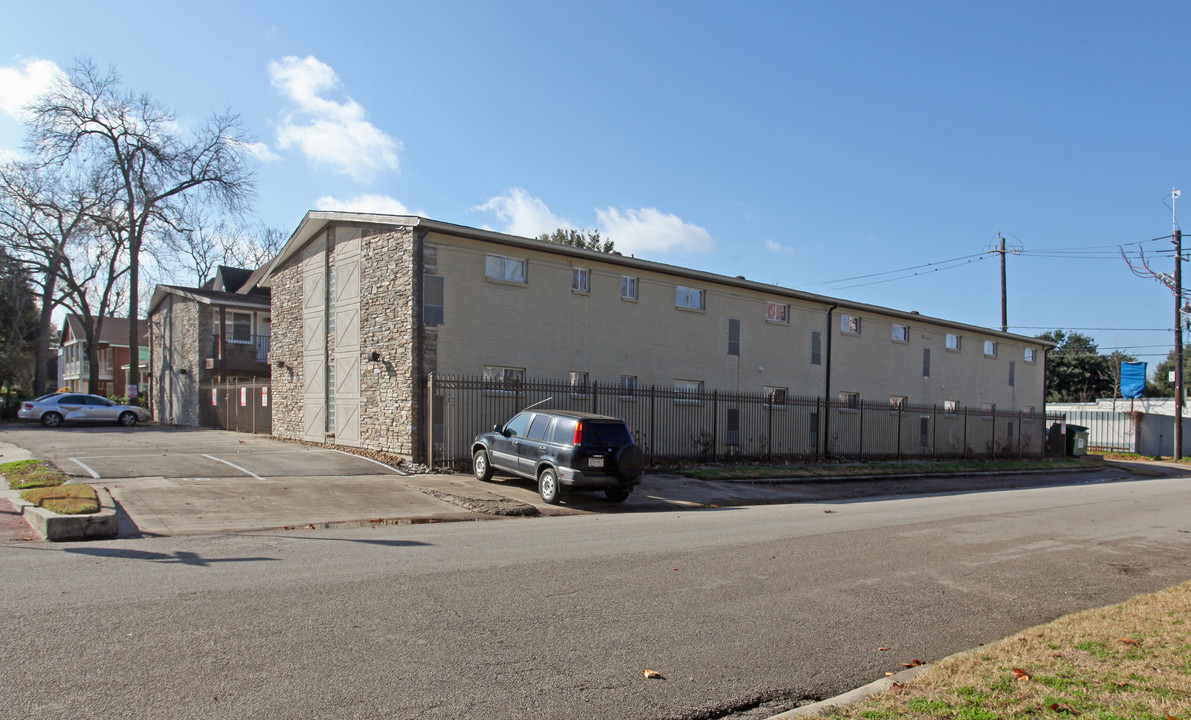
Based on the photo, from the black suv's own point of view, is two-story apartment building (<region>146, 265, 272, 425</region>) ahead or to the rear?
ahead

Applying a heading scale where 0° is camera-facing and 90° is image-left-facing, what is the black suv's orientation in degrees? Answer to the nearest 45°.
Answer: approximately 135°

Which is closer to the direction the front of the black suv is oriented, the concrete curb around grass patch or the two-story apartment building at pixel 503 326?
the two-story apartment building

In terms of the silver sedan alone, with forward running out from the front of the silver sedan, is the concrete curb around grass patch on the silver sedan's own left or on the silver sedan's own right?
on the silver sedan's own right

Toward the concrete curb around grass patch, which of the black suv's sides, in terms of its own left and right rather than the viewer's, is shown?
left

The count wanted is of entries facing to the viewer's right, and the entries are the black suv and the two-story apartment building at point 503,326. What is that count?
0

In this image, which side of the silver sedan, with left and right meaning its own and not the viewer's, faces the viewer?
right
